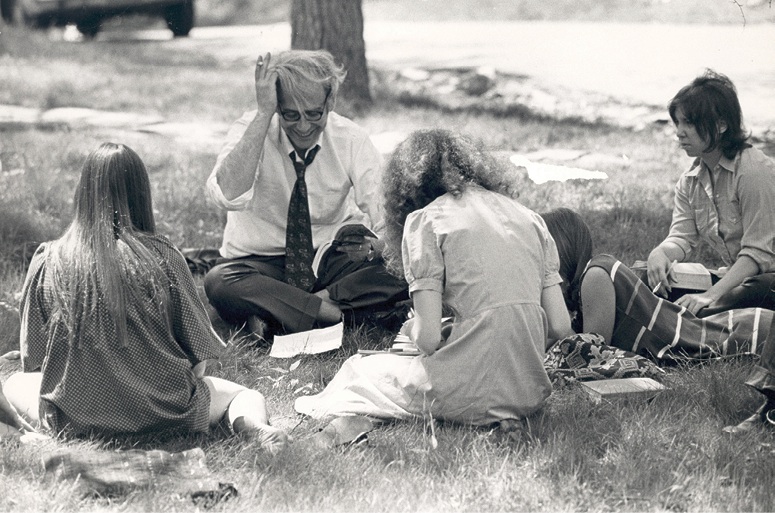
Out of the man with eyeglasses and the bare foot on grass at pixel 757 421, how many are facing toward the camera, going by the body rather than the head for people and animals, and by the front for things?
1

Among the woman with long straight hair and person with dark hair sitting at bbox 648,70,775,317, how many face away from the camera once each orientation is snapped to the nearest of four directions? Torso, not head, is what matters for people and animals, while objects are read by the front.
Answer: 1

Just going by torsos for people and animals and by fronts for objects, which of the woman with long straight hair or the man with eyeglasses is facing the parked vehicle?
the woman with long straight hair

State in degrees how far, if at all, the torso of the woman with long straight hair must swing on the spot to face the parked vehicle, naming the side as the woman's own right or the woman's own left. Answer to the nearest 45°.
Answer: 0° — they already face it

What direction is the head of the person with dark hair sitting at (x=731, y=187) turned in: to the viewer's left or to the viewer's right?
to the viewer's left

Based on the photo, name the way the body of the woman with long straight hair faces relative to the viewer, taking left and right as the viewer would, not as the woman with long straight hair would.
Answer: facing away from the viewer

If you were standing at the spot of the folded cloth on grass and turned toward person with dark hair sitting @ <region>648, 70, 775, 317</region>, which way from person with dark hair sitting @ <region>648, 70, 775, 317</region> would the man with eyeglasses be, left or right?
left

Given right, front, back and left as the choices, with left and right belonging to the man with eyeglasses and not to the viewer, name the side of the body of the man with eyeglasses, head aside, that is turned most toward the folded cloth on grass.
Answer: front

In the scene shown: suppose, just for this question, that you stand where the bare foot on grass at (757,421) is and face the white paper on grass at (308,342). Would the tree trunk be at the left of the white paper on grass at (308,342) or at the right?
right

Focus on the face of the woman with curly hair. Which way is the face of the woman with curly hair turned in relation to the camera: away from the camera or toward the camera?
away from the camera

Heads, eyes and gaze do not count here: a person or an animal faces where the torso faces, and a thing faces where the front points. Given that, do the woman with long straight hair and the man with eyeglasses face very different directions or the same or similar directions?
very different directions

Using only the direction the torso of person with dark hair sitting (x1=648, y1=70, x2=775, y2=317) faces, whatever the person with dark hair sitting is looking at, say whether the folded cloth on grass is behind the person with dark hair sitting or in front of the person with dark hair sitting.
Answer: in front

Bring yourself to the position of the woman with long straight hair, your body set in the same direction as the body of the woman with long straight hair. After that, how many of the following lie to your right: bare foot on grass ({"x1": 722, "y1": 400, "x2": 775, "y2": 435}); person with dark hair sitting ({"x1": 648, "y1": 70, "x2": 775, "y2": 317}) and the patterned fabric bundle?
3

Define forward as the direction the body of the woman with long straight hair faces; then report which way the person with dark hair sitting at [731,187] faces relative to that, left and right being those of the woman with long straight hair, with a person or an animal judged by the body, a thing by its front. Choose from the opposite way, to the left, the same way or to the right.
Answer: to the left

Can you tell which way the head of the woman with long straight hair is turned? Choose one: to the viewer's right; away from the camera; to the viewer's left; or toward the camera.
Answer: away from the camera
